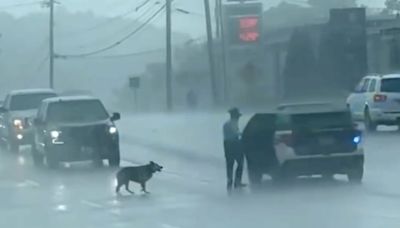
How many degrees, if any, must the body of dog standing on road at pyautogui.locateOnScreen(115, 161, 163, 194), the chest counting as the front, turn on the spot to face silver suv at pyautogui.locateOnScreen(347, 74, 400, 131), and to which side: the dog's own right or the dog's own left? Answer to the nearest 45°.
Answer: approximately 45° to the dog's own left

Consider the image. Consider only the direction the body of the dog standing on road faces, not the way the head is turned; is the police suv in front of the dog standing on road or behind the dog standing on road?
in front

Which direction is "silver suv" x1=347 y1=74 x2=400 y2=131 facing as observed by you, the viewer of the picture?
facing away from the viewer and to the left of the viewer

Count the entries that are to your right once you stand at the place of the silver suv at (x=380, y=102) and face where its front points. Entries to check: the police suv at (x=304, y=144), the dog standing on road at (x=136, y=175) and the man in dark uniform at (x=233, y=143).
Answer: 0

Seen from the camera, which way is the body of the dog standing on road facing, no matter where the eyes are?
to the viewer's right

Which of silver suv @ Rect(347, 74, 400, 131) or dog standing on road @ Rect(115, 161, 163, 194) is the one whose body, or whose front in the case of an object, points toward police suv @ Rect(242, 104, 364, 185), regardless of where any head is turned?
the dog standing on road

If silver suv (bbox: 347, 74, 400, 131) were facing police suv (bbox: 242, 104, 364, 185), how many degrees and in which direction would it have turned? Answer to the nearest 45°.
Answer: approximately 135° to its left

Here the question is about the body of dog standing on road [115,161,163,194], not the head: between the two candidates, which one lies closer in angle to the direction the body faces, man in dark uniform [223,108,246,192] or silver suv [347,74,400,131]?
the man in dark uniform

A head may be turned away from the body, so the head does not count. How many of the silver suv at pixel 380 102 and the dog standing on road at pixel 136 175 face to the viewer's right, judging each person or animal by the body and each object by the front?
1

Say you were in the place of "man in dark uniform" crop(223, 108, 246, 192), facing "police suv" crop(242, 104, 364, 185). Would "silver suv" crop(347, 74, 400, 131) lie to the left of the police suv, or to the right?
left

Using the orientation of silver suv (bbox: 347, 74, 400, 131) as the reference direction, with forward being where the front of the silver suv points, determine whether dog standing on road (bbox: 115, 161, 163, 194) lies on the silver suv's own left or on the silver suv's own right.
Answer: on the silver suv's own left

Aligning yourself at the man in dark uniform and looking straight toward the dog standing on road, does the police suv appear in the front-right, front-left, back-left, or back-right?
back-right
